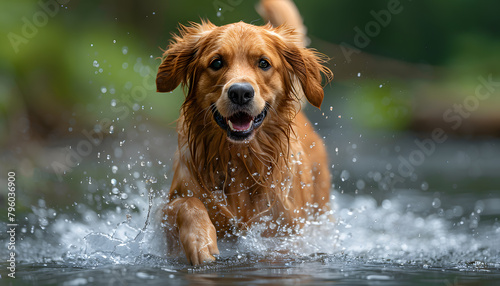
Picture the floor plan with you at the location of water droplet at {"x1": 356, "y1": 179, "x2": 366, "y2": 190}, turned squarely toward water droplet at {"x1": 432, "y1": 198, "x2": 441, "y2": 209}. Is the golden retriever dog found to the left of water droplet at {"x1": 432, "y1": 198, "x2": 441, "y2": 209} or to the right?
right

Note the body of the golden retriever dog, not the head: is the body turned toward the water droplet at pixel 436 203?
no

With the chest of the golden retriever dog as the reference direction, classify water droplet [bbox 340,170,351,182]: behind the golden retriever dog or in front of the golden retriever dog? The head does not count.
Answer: behind

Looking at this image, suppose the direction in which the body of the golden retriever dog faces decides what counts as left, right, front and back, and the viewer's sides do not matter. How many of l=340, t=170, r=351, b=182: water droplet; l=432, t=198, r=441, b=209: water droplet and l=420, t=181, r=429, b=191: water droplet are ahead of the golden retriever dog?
0

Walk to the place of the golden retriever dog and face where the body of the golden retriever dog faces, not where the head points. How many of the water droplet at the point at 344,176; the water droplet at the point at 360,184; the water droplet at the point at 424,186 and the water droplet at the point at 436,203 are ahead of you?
0

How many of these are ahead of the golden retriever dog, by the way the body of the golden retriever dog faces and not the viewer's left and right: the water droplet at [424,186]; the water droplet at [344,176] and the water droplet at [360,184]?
0

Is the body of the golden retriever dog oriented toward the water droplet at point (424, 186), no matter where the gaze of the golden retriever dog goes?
no

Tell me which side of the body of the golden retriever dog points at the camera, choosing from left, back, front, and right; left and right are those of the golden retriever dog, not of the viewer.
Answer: front
